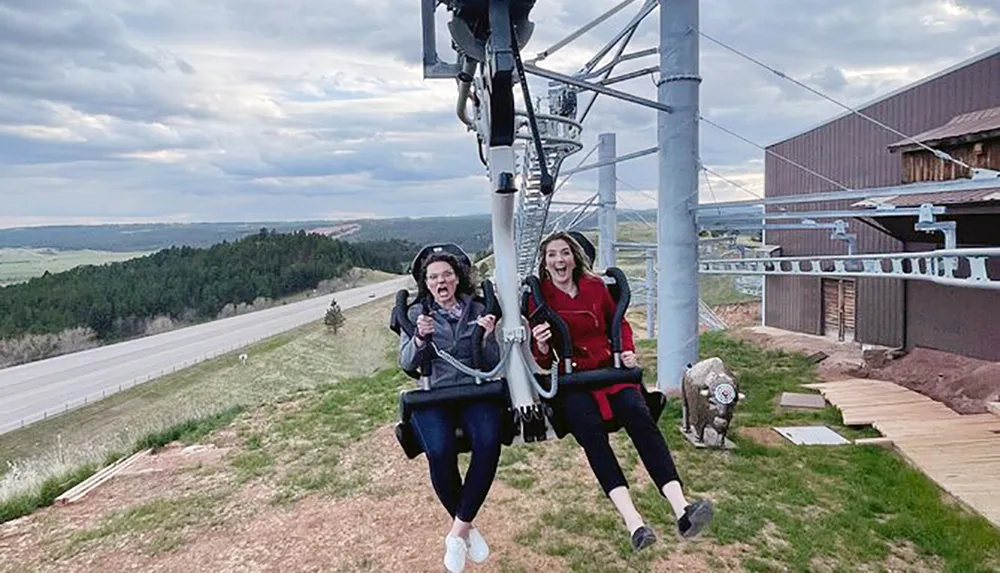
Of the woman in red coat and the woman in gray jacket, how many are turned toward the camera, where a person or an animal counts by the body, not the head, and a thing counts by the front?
2

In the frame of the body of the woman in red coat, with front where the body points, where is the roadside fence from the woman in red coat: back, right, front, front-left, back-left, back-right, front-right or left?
back-right

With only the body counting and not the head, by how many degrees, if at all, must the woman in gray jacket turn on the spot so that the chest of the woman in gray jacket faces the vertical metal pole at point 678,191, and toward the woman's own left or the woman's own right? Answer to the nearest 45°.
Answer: approximately 135° to the woman's own left

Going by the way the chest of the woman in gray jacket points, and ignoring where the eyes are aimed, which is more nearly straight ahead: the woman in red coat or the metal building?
the woman in red coat

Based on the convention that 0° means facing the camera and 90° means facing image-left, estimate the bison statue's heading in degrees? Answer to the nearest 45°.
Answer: approximately 315°

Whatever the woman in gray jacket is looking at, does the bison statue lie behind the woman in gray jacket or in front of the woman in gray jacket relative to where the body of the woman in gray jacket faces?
behind

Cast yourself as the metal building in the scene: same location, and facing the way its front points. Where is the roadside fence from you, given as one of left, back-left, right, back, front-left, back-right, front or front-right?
front-right

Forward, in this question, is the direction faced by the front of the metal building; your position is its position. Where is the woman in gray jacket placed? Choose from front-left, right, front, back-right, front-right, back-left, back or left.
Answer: front-left

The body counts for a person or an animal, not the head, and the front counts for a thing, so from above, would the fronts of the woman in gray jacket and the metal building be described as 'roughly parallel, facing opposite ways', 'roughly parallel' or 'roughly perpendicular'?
roughly perpendicular

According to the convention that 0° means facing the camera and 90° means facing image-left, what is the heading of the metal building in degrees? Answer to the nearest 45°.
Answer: approximately 45°

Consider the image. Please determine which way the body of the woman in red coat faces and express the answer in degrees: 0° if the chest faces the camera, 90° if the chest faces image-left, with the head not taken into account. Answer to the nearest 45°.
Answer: approximately 0°

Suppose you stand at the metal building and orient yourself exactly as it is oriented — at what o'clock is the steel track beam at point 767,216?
The steel track beam is roughly at 11 o'clock from the metal building.
